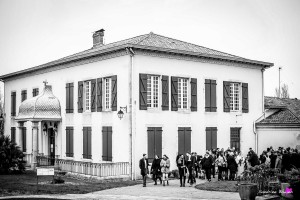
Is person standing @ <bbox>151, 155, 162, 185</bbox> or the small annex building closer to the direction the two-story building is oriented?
the person standing

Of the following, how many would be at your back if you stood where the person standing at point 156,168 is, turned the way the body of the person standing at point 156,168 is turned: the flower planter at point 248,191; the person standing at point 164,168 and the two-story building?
1

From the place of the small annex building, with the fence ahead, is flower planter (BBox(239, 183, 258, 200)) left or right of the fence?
left

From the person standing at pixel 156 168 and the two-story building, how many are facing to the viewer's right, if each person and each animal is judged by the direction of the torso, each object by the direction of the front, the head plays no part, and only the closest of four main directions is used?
0

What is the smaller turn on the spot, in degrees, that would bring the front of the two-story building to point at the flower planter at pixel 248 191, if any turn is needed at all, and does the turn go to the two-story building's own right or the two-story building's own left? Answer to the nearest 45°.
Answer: approximately 45° to the two-story building's own left

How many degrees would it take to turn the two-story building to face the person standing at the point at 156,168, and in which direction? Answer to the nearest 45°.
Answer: approximately 45° to its left

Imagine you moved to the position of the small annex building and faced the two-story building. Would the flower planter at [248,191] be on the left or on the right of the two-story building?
left

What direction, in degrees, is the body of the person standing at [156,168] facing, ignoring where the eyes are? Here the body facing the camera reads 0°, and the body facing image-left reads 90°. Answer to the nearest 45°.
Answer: approximately 0°

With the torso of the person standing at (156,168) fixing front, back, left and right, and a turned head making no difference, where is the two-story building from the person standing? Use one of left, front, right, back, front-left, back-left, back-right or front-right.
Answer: back
